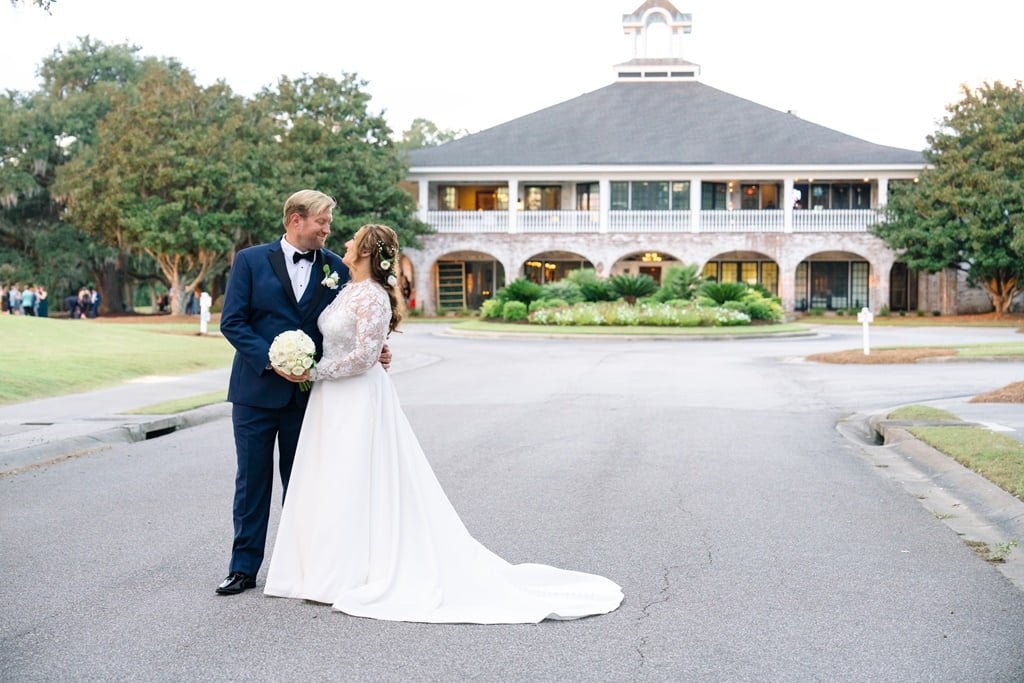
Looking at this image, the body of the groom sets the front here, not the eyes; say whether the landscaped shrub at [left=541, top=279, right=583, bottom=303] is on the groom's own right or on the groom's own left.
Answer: on the groom's own left

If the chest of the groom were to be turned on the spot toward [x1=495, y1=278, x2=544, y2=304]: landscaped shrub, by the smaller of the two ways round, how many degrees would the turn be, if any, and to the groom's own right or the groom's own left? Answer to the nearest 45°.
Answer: approximately 135° to the groom's own left

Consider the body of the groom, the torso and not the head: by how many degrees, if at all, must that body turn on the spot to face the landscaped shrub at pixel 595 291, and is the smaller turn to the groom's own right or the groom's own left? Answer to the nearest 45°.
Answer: approximately 135° to the groom's own left

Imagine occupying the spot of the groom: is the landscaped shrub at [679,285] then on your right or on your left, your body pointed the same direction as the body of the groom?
on your left

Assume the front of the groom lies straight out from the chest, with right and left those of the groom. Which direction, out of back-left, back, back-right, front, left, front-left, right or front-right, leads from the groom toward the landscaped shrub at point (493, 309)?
back-left

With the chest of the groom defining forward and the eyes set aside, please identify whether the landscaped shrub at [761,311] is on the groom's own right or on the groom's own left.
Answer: on the groom's own left

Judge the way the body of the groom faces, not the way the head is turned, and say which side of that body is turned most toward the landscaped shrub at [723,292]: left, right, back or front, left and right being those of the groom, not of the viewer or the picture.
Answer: left

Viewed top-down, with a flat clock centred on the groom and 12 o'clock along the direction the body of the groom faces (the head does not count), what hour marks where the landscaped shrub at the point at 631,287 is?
The landscaped shrub is roughly at 8 o'clock from the groom.

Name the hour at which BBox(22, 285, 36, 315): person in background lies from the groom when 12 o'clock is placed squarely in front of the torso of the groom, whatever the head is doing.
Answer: The person in background is roughly at 7 o'clock from the groom.

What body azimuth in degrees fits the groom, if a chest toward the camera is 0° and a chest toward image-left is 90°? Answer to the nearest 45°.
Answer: approximately 315°
